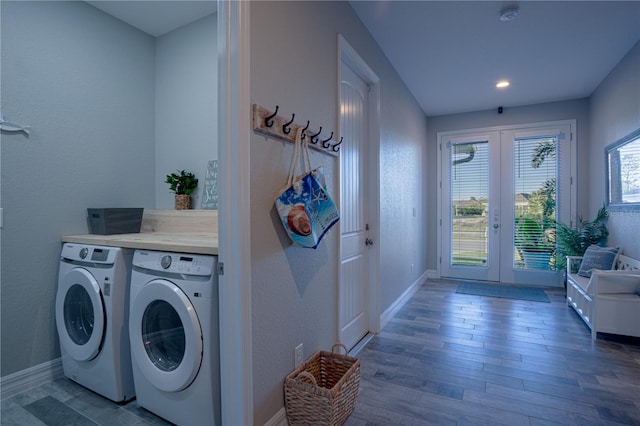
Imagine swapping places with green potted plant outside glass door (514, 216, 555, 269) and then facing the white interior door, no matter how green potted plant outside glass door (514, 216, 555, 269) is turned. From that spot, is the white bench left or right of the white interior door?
left

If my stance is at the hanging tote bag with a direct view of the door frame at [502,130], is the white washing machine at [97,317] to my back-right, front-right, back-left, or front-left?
back-left

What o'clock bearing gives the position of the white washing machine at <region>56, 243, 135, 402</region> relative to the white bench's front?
The white washing machine is roughly at 10 o'clock from the white bench.

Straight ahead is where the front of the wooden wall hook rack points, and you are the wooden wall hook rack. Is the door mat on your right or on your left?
on your left

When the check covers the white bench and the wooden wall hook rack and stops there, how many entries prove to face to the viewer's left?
1

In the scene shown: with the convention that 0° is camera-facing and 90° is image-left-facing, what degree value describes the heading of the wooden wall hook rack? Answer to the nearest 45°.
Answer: approximately 315°

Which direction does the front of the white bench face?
to the viewer's left
